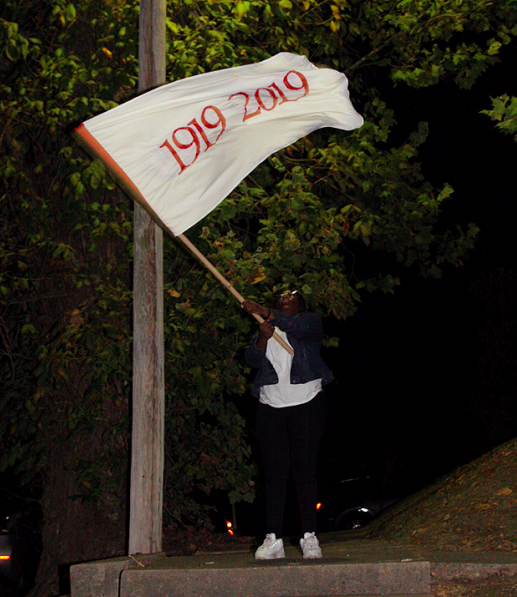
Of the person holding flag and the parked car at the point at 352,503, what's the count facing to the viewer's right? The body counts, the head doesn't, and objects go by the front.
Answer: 1

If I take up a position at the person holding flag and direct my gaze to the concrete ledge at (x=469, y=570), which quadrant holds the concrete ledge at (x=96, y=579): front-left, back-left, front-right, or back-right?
back-right

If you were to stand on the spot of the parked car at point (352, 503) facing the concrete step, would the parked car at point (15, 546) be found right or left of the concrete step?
right

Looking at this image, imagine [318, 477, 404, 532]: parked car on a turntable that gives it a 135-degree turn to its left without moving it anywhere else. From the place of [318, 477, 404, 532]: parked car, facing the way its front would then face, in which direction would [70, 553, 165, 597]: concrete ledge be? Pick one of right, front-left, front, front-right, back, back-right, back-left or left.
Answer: back-left

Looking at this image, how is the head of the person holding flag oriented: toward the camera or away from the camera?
toward the camera

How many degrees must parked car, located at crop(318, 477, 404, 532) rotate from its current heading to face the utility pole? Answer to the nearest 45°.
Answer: approximately 90° to its right

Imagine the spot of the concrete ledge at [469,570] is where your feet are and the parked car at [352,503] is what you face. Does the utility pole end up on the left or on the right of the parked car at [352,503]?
left

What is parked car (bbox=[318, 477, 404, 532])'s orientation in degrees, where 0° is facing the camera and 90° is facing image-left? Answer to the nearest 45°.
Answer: approximately 270°

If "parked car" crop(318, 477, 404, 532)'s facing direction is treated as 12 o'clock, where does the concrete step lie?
The concrete step is roughly at 3 o'clock from the parked car.

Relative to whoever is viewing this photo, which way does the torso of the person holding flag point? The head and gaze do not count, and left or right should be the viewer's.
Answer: facing the viewer

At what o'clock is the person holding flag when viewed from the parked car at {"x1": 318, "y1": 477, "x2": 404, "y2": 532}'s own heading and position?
The person holding flag is roughly at 3 o'clock from the parked car.

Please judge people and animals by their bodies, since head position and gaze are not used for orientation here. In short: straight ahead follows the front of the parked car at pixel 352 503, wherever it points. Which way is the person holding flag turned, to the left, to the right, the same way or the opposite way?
to the right
